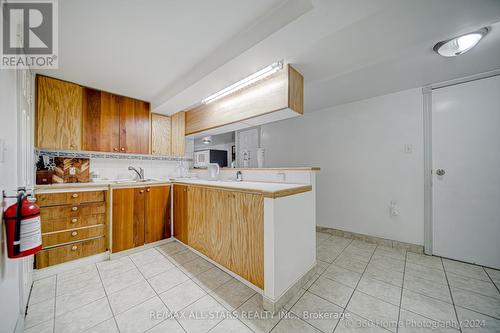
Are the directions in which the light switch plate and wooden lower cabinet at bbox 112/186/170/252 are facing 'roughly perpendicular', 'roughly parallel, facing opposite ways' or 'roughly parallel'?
roughly perpendicular

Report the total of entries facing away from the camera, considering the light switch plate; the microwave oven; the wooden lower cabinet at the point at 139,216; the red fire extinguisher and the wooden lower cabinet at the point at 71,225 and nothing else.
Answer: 0

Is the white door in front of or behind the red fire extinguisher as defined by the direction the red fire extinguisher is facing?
in front

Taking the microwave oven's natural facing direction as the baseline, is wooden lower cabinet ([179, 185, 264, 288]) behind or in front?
in front

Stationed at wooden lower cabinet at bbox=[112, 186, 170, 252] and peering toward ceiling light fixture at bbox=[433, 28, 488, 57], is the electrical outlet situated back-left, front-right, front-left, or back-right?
front-left

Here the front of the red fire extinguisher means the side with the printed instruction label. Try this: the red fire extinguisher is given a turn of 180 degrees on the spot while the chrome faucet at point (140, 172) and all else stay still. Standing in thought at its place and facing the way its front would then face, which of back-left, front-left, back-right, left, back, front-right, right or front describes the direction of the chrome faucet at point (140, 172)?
right

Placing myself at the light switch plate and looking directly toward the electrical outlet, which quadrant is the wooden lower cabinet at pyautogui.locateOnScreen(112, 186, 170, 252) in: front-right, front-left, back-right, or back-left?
front-left

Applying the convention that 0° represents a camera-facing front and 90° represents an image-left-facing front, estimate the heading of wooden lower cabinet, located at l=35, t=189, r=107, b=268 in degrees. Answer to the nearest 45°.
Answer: approximately 315°

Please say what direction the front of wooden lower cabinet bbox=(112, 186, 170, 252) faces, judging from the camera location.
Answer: facing the viewer and to the right of the viewer

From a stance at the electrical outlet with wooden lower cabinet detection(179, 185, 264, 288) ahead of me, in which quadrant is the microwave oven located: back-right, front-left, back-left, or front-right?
front-right

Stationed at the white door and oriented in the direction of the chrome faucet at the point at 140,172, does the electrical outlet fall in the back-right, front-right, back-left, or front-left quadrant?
front-right
